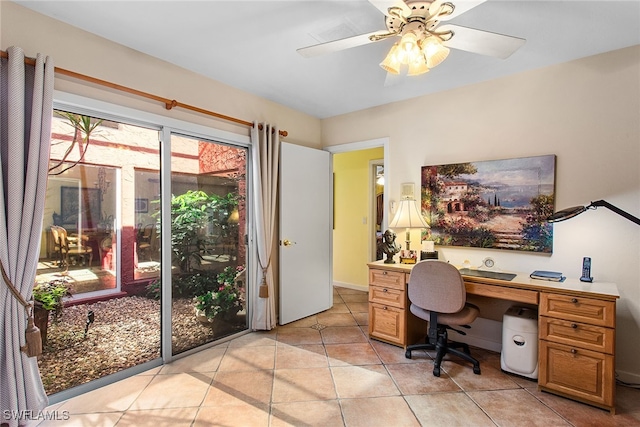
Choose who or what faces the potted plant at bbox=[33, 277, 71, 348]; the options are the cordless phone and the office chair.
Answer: the cordless phone

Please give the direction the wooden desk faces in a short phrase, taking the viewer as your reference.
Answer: facing the viewer and to the left of the viewer

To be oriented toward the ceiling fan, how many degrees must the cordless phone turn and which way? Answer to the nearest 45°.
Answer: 0° — it already faces it

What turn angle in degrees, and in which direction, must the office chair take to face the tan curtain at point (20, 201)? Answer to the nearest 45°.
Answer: approximately 180°

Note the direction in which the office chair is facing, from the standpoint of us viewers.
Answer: facing away from the viewer and to the right of the viewer

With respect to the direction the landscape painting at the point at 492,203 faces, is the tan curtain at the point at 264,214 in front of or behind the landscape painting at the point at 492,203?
in front

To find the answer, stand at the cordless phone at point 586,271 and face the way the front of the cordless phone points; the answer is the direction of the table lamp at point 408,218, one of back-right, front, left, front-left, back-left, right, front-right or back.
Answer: front-right

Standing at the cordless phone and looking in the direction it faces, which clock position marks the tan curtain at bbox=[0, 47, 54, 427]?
The tan curtain is roughly at 12 o'clock from the cordless phone.

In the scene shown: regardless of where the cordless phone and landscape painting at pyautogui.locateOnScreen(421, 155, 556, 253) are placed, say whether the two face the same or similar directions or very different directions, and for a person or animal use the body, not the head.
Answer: same or similar directions

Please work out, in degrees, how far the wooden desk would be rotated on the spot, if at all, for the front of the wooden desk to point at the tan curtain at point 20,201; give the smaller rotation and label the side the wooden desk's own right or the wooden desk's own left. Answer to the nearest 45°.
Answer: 0° — it already faces it

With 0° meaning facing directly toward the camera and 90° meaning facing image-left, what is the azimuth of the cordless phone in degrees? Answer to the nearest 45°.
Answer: approximately 45°

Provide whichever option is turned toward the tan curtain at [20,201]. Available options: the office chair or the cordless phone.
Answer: the cordless phone
